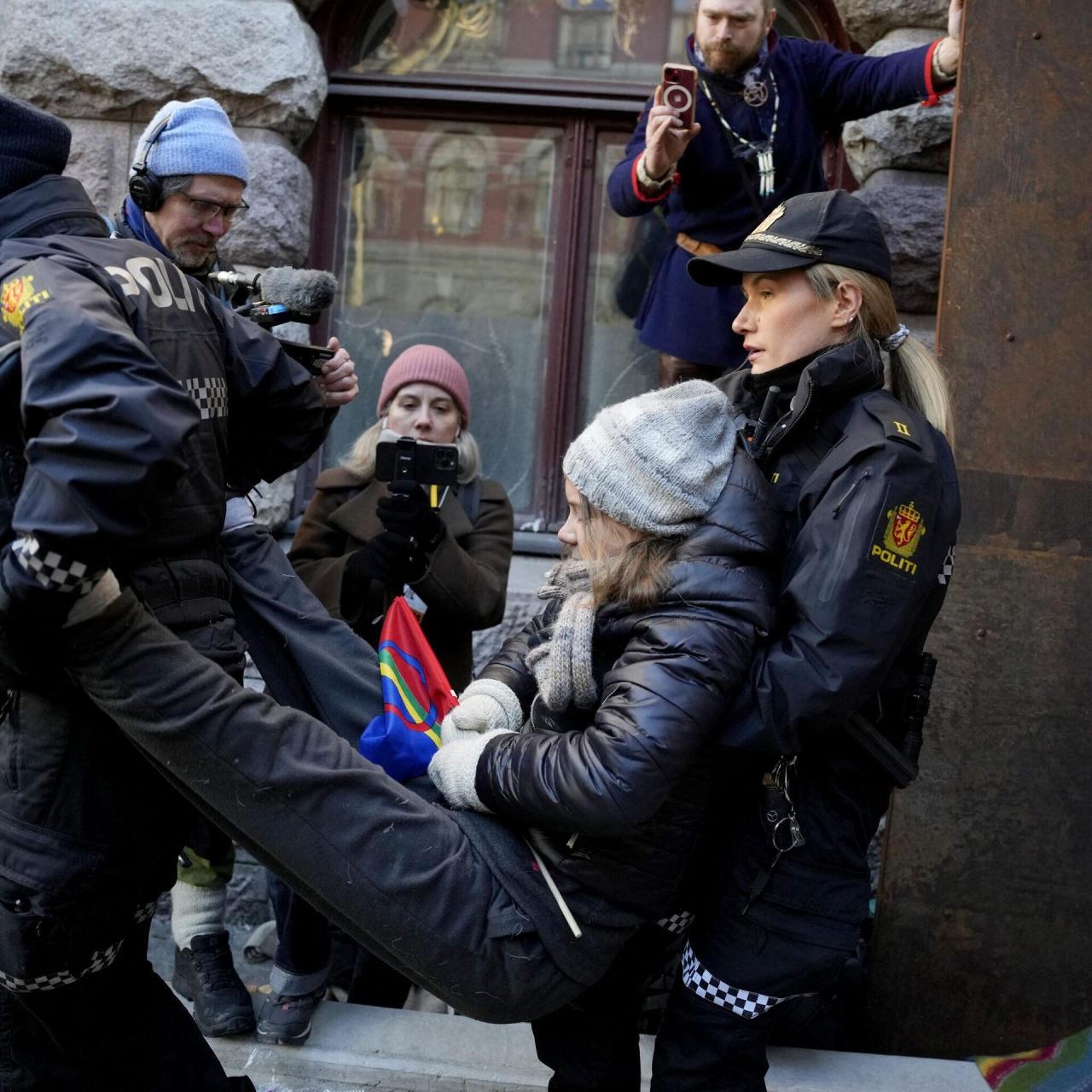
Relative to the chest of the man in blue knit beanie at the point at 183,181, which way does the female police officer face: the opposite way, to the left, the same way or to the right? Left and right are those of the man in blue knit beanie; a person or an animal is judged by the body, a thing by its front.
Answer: the opposite way

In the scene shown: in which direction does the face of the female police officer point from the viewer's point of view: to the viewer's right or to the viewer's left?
to the viewer's left

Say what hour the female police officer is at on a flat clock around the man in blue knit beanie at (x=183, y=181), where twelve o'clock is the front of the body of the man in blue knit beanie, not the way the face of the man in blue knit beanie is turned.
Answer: The female police officer is roughly at 12 o'clock from the man in blue knit beanie.

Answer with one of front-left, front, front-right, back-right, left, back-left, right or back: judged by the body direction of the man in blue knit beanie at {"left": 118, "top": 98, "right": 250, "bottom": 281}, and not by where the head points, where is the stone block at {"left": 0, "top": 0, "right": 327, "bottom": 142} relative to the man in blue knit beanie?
back-left

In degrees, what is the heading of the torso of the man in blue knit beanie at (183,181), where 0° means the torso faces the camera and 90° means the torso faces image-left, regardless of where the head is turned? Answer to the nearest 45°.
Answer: approximately 315°

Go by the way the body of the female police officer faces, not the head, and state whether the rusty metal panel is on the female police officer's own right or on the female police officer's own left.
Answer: on the female police officer's own right

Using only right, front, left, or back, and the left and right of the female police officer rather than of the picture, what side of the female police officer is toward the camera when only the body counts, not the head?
left

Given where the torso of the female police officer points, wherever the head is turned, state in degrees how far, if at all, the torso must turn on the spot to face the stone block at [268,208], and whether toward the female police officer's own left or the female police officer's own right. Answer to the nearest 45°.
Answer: approximately 45° to the female police officer's own right

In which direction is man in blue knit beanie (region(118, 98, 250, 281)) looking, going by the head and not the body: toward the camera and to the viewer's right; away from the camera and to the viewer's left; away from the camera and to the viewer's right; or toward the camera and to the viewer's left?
toward the camera and to the viewer's right

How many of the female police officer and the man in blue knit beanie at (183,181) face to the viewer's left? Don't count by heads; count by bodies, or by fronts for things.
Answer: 1

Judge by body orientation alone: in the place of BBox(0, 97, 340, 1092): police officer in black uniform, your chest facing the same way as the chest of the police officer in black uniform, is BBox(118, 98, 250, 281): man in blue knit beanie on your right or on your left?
on your right
